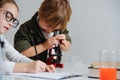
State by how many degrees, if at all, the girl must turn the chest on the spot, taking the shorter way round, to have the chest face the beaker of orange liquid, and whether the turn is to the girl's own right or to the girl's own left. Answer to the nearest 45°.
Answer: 0° — they already face it

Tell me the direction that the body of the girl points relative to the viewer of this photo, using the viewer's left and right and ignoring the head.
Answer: facing the viewer and to the right of the viewer

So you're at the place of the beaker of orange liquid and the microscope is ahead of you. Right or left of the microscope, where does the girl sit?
left

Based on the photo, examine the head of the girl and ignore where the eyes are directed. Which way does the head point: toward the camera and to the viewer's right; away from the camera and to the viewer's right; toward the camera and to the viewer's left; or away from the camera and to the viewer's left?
toward the camera and to the viewer's right
